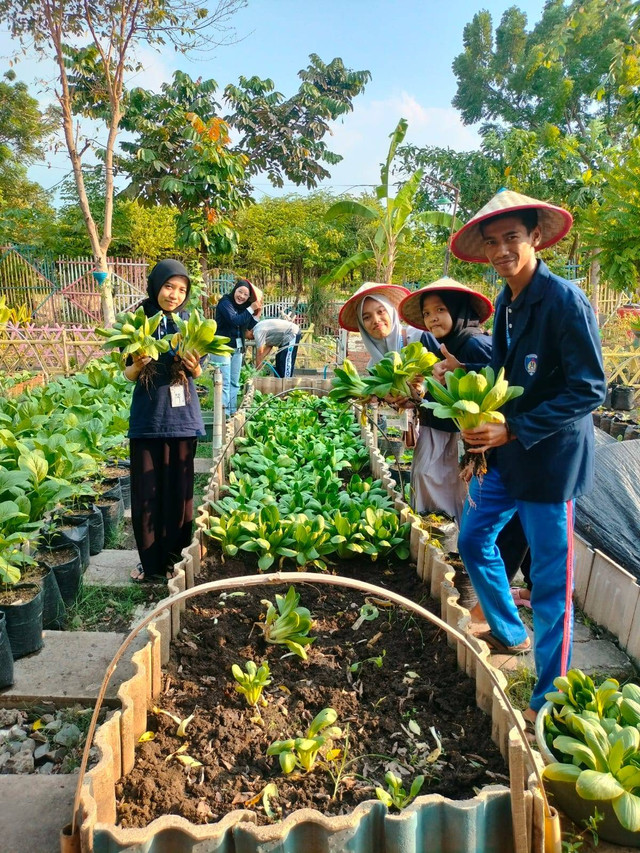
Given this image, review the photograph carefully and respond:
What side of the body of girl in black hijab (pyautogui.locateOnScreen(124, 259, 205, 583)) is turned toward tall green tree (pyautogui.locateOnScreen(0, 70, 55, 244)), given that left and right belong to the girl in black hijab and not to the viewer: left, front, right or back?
back

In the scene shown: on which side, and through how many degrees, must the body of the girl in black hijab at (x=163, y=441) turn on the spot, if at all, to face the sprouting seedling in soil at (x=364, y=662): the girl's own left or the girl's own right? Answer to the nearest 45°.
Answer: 0° — they already face it

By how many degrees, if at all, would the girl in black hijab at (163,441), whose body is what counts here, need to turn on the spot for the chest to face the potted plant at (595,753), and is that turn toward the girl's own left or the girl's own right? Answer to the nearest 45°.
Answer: approximately 45° to the girl's own left

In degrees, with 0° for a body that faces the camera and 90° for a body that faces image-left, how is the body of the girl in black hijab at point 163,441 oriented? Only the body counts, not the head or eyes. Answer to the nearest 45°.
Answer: approximately 0°

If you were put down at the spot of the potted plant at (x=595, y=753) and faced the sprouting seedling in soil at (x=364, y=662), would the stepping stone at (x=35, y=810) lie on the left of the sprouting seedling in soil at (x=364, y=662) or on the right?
left

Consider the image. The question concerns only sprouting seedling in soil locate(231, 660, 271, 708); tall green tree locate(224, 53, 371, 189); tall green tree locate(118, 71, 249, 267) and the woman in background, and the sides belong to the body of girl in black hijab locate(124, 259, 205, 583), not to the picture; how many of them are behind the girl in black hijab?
3

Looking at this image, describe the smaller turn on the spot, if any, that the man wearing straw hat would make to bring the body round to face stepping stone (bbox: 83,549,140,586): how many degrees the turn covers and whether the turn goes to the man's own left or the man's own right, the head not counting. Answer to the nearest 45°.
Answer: approximately 45° to the man's own right
